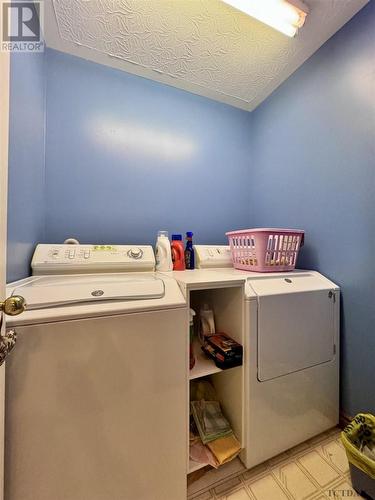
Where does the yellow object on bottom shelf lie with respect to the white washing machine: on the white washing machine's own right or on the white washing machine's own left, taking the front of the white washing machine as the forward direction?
on the white washing machine's own left

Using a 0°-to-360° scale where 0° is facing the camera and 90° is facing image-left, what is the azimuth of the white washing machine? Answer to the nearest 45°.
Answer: approximately 0°

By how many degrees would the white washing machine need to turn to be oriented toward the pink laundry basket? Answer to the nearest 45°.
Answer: approximately 90° to its left

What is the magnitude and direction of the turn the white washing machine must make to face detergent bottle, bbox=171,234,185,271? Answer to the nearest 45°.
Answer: approximately 135° to its left

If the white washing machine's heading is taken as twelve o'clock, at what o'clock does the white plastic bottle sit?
The white plastic bottle is roughly at 8 o'clock from the white washing machine.
